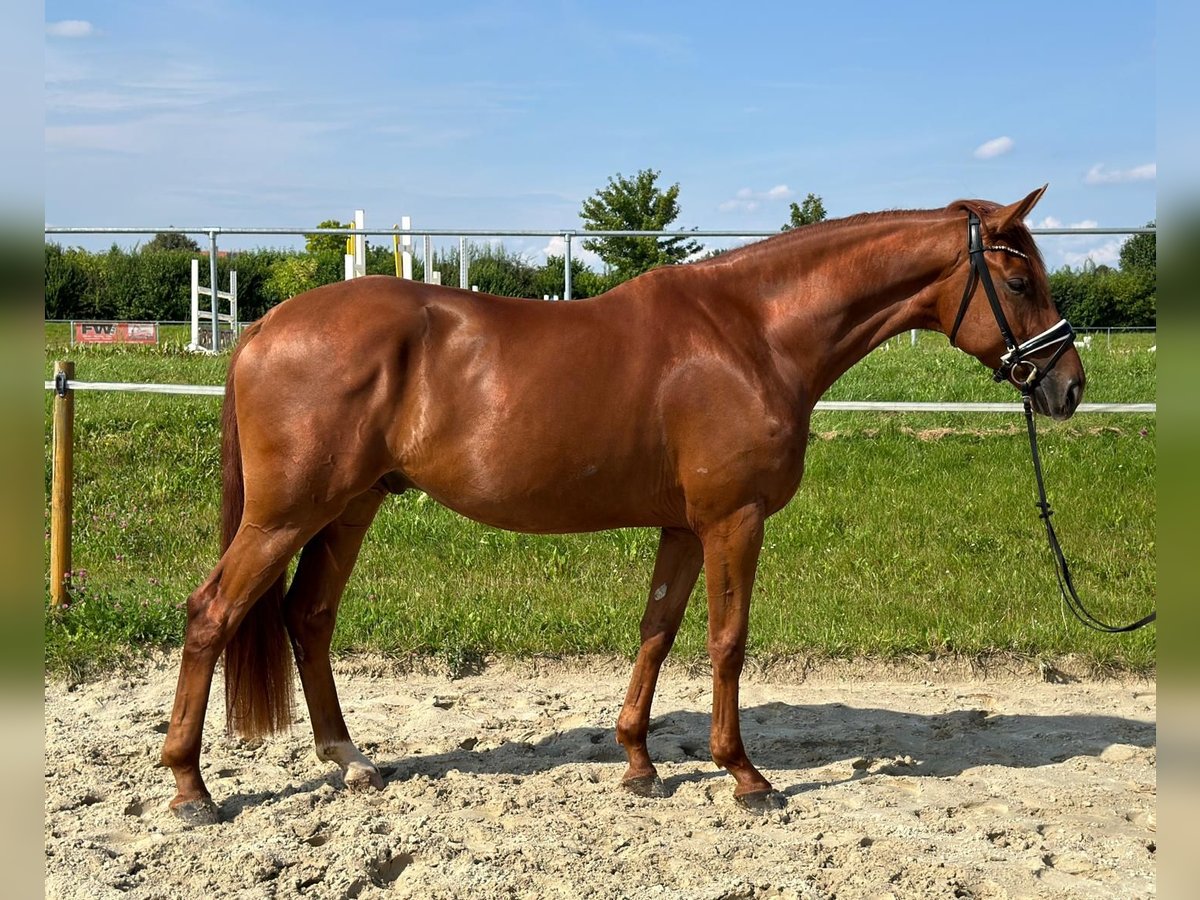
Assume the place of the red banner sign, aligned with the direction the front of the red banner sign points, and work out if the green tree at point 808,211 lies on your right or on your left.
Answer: on your left

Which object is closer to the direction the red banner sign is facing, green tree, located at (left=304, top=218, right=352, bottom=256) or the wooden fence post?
the wooden fence post

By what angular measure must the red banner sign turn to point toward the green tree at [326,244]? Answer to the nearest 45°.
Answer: approximately 135° to its left

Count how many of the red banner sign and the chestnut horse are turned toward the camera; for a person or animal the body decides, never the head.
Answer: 1

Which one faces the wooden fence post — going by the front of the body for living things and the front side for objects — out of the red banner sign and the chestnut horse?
the red banner sign

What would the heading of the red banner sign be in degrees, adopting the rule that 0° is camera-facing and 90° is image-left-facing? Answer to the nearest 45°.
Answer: approximately 0°

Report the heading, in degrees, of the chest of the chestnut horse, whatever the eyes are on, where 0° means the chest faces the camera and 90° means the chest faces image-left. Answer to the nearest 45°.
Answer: approximately 270°

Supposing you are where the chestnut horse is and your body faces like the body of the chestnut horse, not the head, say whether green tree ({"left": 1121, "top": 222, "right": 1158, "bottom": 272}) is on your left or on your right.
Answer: on your left

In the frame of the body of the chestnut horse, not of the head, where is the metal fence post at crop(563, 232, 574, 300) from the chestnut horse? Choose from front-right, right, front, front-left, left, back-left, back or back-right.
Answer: left

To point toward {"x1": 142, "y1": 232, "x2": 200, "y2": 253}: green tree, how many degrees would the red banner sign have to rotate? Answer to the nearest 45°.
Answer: approximately 180°
